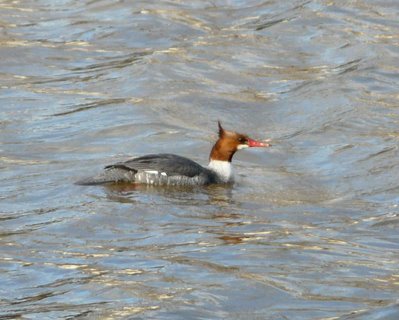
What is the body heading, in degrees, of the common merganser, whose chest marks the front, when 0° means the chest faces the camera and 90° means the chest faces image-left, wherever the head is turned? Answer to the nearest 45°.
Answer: approximately 270°
